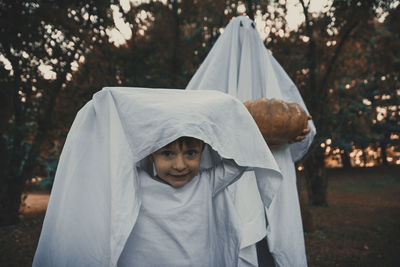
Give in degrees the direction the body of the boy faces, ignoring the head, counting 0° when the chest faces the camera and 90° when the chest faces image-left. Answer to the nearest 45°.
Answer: approximately 0°

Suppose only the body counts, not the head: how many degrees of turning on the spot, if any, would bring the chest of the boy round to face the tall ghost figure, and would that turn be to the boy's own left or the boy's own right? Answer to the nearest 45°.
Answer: approximately 135° to the boy's own left
